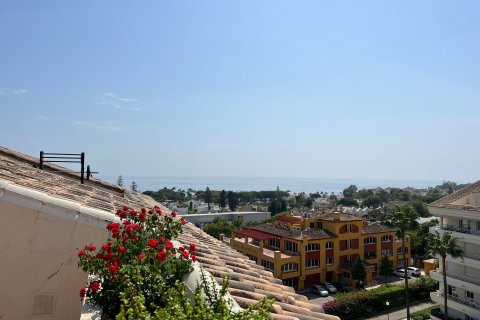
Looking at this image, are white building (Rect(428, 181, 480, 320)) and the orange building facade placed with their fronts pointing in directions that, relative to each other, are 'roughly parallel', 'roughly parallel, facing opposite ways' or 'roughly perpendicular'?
roughly perpendicular

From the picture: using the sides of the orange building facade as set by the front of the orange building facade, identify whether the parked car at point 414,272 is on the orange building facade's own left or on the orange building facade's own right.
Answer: on the orange building facade's own left

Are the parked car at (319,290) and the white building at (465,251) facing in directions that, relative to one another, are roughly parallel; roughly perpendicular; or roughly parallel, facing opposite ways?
roughly perpendicular
